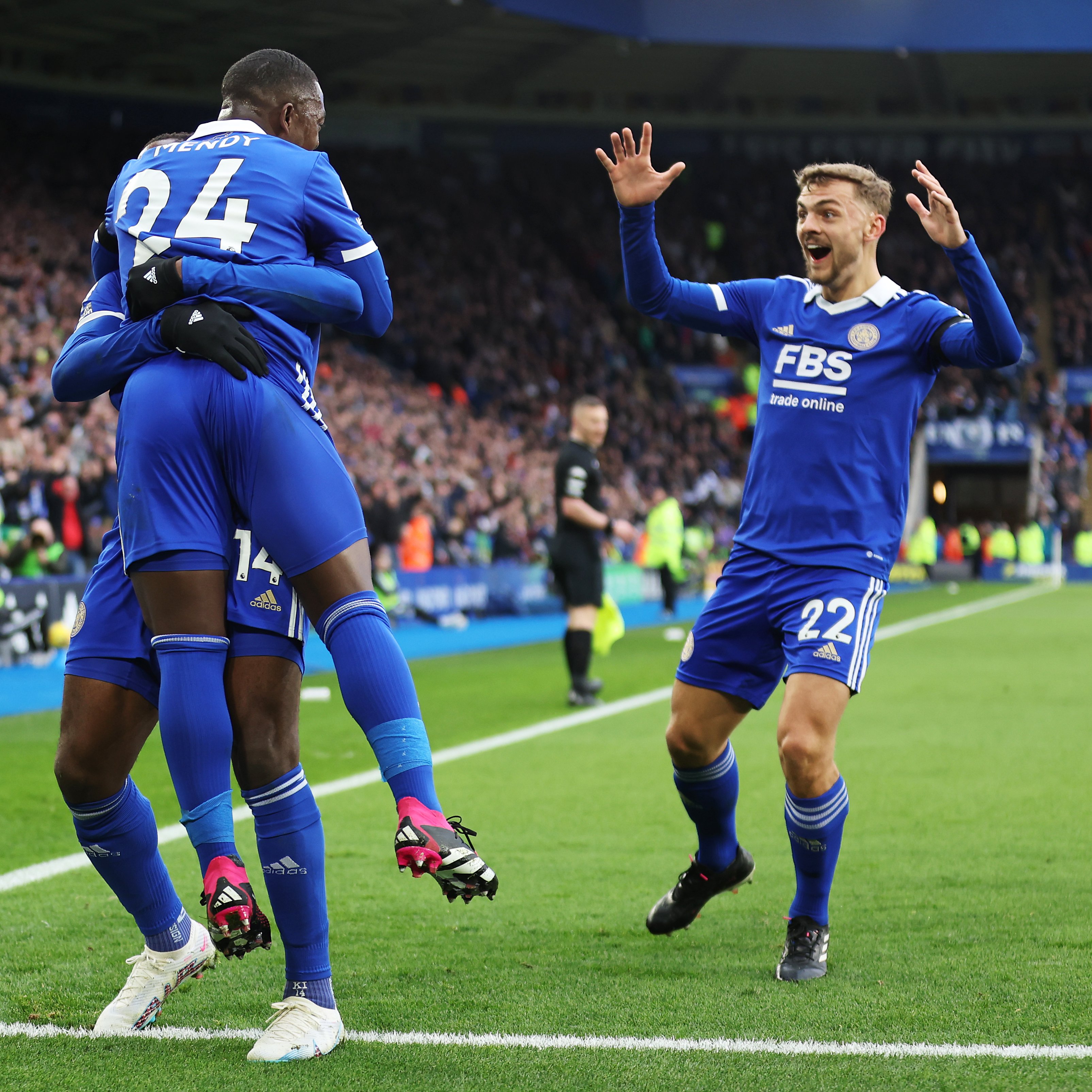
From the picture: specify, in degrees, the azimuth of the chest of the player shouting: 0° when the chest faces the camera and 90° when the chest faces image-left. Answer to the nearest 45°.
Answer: approximately 45°

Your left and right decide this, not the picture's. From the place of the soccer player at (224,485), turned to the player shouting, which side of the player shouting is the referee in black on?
left

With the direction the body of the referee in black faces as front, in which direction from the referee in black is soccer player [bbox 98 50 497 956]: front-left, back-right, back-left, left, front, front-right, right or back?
right

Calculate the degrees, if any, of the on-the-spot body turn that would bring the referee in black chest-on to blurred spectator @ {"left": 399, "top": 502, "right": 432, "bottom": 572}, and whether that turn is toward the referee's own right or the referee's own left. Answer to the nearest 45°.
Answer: approximately 90° to the referee's own left

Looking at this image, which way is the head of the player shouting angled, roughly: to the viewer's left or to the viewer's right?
to the viewer's left

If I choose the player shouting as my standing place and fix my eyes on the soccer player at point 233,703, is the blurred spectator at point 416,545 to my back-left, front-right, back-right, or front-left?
back-right

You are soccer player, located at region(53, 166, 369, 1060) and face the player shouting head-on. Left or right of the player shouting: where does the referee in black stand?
left

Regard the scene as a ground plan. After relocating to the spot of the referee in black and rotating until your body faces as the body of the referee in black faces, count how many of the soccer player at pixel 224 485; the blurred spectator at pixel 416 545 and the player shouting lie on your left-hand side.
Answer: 1

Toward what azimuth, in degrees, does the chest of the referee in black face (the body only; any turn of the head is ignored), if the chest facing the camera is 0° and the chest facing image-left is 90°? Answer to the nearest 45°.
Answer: approximately 270°

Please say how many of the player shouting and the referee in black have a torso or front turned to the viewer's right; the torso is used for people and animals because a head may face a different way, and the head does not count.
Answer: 1

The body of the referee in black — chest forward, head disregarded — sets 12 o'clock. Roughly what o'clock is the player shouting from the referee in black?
The player shouting is roughly at 3 o'clock from the referee in black.

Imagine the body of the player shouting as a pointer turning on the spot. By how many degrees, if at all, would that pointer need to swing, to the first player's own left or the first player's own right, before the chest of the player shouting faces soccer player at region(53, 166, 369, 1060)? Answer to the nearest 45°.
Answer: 0° — they already face them

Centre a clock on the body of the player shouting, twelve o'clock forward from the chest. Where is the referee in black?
The referee in black is roughly at 4 o'clock from the player shouting.
